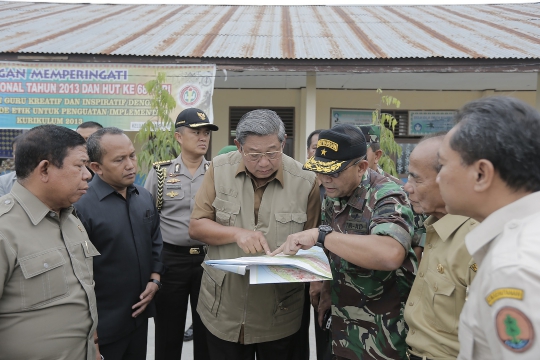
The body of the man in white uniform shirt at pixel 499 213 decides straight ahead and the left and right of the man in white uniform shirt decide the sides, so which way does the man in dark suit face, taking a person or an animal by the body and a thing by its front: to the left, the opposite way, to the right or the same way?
the opposite way

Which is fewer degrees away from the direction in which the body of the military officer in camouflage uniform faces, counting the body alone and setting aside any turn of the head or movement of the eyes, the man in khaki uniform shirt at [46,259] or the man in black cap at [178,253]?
the man in khaki uniform shirt

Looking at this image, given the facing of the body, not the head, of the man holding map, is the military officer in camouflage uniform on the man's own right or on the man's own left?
on the man's own left

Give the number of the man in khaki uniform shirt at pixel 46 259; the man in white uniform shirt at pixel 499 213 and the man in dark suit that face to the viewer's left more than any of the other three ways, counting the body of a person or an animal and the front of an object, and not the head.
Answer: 1

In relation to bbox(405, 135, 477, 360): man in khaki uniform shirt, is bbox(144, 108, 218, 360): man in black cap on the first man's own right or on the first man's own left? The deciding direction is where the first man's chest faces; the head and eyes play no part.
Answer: on the first man's own right

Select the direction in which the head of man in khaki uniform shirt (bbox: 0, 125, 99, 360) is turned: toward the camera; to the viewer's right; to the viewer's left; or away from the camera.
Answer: to the viewer's right

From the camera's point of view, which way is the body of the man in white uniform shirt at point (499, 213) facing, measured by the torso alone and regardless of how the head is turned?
to the viewer's left

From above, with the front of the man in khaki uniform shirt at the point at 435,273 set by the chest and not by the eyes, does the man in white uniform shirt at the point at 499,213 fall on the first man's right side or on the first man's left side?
on the first man's left side

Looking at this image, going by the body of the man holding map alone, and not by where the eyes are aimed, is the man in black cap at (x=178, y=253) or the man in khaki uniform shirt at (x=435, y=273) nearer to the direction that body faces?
the man in khaki uniform shirt

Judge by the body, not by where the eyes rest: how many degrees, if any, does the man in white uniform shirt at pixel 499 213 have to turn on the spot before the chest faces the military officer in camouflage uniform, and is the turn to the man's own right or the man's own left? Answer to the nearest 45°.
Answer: approximately 45° to the man's own right

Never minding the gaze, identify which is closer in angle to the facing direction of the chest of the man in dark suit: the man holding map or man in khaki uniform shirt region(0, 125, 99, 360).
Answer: the man holding map

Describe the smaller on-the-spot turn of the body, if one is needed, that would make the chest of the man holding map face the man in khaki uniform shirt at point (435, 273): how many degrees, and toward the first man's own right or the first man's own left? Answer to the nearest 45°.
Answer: approximately 45° to the first man's own left

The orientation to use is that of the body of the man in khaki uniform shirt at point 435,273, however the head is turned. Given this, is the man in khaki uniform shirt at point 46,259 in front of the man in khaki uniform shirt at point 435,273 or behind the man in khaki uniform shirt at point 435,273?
in front

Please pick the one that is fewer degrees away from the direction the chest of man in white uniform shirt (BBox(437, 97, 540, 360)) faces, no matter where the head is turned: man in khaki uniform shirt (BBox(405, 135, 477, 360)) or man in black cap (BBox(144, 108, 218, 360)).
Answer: the man in black cap

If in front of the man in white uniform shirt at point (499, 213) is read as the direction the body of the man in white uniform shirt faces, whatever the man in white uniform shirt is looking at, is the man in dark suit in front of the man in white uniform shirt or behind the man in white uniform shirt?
in front

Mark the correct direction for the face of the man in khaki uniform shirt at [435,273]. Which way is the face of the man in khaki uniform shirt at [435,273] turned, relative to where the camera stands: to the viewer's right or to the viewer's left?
to the viewer's left

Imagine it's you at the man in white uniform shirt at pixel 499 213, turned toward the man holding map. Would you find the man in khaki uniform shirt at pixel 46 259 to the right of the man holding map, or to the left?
left
